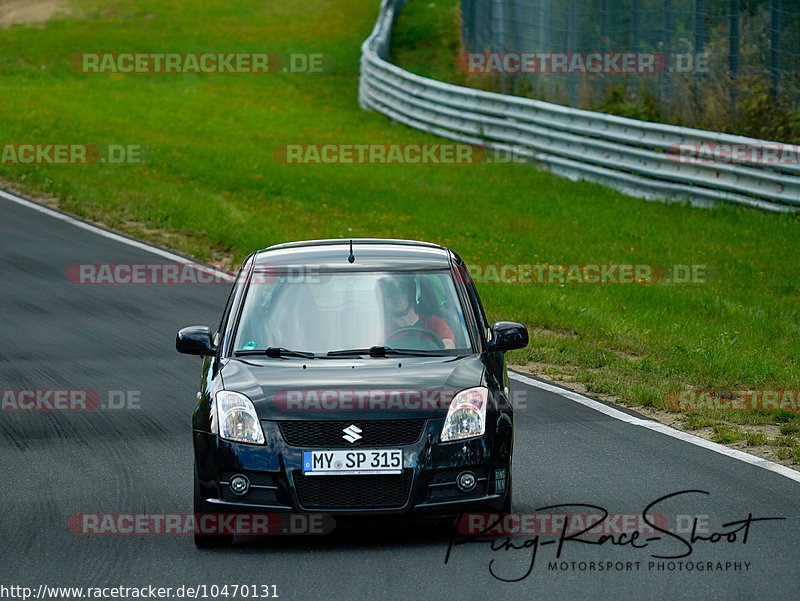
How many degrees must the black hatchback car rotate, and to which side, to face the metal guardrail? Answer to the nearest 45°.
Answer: approximately 180°

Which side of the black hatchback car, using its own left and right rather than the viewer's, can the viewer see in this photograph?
front
